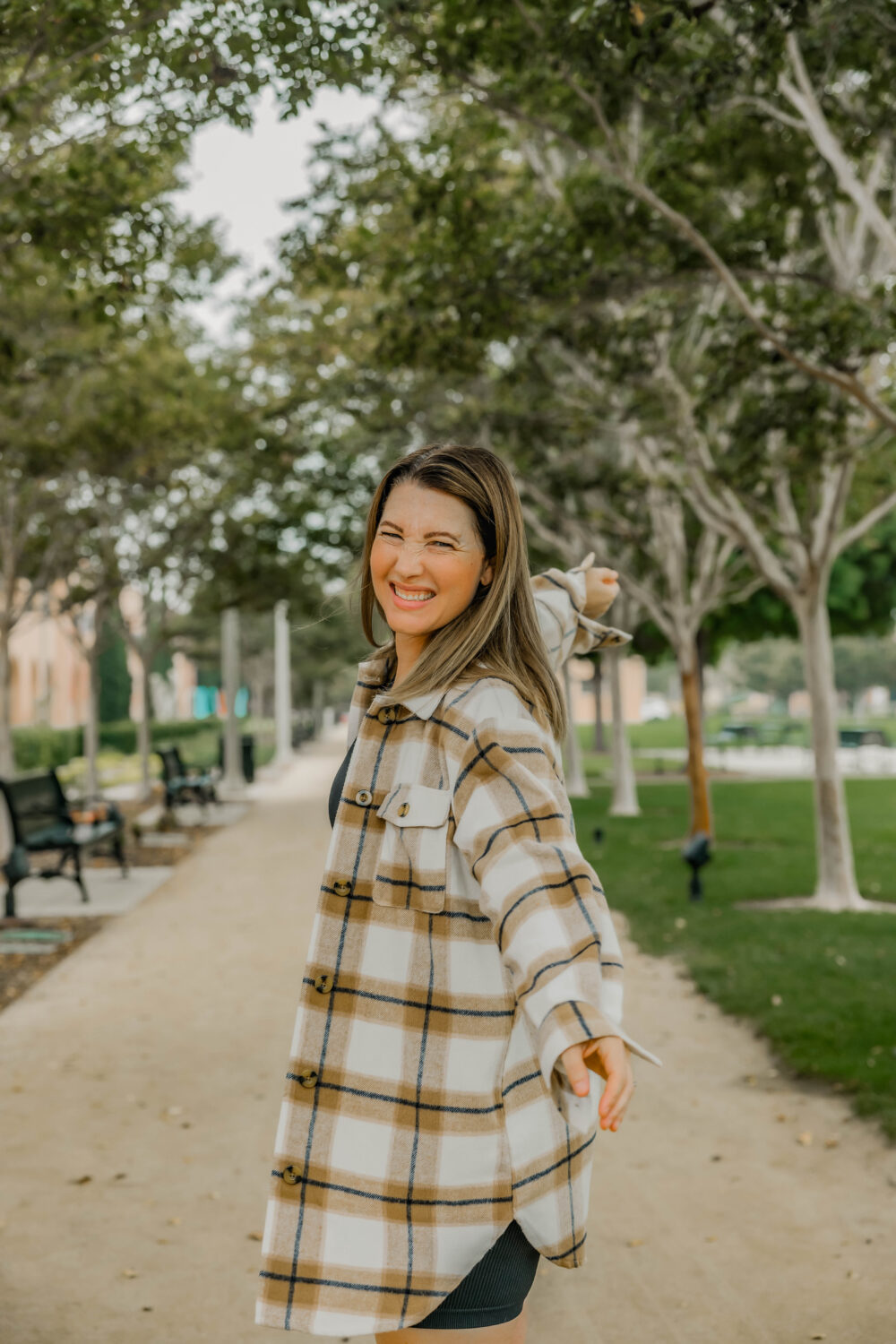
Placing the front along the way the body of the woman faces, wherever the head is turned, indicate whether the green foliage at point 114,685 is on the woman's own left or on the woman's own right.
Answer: on the woman's own right

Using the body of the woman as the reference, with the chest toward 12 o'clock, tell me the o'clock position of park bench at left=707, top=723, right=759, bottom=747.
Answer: The park bench is roughly at 5 o'clock from the woman.

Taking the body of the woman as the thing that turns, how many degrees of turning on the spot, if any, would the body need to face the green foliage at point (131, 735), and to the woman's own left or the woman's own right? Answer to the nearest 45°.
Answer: approximately 135° to the woman's own right

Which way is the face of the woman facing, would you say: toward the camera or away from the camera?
toward the camera

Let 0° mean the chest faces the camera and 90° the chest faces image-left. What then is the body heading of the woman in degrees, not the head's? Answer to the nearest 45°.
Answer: approximately 45°

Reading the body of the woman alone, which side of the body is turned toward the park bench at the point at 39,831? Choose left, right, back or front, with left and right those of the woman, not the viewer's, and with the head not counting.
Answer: right

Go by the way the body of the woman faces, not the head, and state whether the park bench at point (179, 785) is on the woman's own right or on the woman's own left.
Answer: on the woman's own right

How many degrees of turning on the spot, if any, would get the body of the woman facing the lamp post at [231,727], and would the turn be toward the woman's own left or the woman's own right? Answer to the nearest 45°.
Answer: approximately 135° to the woman's own right

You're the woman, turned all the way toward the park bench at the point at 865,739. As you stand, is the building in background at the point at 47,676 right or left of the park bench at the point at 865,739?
left

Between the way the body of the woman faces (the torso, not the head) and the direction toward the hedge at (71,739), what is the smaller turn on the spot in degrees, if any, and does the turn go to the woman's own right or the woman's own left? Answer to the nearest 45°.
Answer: approximately 135° to the woman's own right
